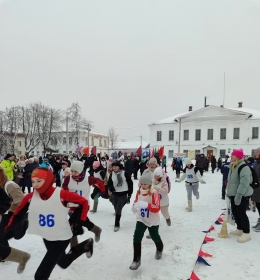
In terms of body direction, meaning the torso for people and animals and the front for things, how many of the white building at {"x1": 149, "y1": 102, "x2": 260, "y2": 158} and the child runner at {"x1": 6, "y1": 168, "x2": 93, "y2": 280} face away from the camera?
0

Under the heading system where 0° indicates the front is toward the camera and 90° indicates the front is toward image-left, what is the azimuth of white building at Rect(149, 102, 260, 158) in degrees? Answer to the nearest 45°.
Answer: approximately 0°

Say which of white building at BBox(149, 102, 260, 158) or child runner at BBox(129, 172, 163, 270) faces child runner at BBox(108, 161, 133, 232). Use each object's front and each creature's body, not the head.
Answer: the white building

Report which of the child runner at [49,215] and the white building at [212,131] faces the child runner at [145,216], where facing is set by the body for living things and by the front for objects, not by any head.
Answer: the white building

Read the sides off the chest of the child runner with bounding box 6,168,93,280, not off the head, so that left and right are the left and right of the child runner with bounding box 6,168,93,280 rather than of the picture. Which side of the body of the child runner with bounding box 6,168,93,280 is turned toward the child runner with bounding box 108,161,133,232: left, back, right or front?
back

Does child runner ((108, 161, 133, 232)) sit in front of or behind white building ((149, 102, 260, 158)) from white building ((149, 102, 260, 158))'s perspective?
in front

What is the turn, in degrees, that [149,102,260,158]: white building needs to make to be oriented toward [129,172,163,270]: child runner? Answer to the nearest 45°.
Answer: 0° — it already faces them

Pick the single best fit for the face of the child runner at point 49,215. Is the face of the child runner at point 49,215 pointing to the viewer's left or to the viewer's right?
to the viewer's left

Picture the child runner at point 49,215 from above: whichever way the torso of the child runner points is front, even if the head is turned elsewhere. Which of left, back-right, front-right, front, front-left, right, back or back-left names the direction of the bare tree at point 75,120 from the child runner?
back-right

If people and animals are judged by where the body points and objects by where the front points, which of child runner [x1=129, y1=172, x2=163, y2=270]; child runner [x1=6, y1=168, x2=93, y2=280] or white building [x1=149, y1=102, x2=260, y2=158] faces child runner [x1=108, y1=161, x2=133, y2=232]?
the white building

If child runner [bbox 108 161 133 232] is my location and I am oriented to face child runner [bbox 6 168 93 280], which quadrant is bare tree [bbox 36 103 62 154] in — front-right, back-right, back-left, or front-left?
back-right

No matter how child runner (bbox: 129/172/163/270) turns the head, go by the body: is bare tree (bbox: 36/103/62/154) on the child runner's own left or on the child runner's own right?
on the child runner's own right
